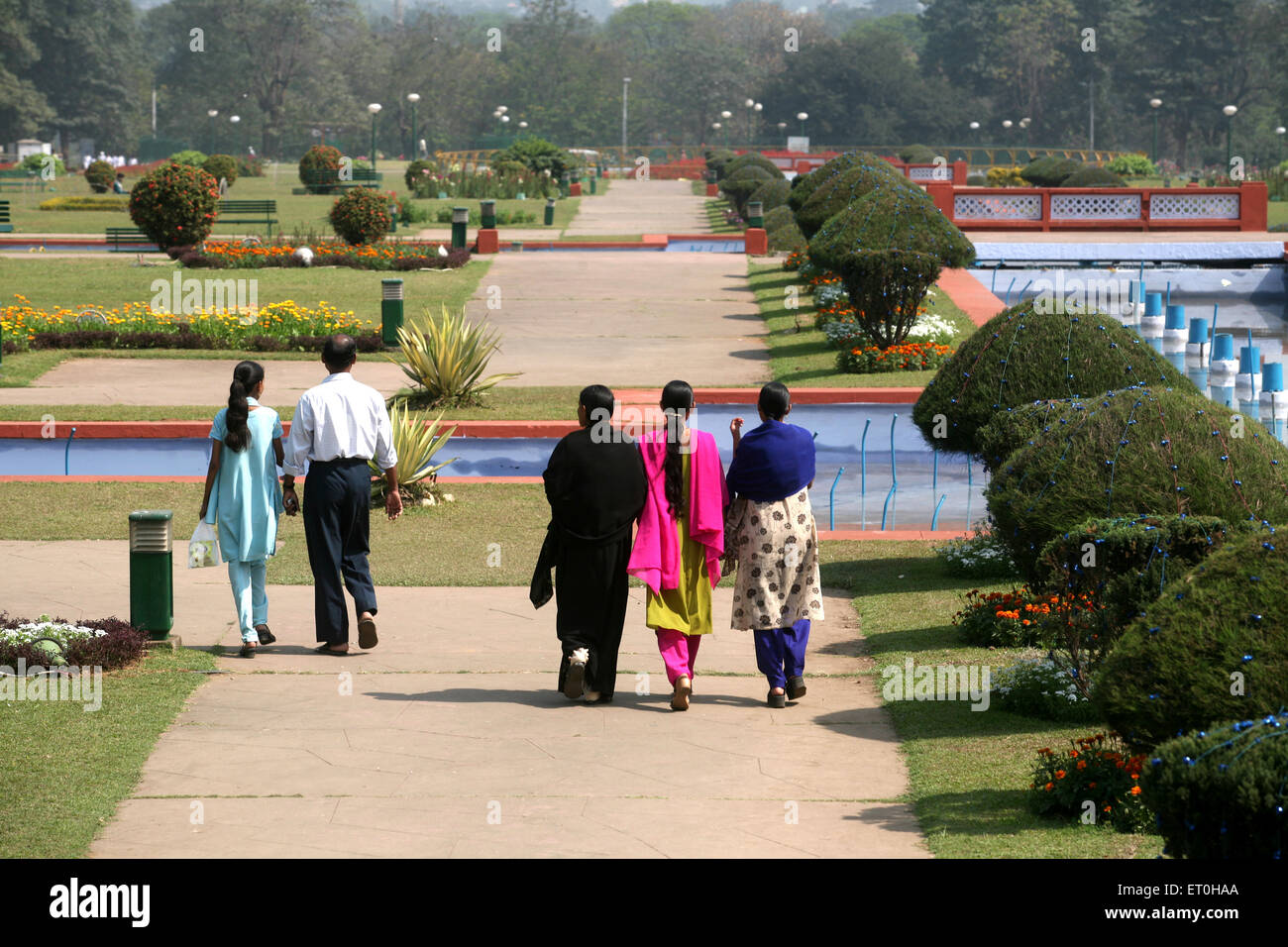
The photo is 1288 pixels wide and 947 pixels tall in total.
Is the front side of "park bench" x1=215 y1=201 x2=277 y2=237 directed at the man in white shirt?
yes

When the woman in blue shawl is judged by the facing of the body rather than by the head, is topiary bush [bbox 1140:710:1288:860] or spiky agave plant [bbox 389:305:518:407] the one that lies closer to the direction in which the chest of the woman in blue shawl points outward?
the spiky agave plant

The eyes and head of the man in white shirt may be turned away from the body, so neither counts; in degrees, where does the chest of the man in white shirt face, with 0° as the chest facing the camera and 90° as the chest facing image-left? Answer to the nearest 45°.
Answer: approximately 180°

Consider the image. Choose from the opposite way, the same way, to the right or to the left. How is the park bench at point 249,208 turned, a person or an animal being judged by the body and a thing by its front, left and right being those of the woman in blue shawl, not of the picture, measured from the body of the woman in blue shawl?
the opposite way

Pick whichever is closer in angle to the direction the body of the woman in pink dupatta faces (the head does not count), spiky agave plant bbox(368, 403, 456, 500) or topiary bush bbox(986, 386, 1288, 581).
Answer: the spiky agave plant

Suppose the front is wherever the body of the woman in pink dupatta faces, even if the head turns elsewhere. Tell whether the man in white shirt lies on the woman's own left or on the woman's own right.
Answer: on the woman's own left

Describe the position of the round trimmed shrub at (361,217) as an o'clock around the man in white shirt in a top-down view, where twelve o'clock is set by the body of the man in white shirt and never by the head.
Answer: The round trimmed shrub is roughly at 12 o'clock from the man in white shirt.

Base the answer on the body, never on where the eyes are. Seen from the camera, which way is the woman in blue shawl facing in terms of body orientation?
away from the camera

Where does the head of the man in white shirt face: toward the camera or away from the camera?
away from the camera

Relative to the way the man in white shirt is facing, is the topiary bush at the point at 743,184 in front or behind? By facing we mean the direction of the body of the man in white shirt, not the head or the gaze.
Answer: in front

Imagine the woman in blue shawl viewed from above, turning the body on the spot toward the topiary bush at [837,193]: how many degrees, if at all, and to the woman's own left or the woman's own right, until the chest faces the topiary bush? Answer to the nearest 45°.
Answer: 0° — they already face it

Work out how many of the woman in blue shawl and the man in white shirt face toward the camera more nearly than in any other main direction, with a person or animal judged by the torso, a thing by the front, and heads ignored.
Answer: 0

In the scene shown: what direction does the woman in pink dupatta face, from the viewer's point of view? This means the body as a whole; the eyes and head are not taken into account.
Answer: away from the camera
